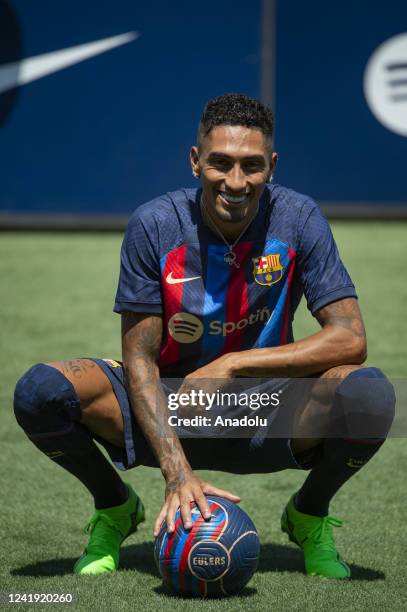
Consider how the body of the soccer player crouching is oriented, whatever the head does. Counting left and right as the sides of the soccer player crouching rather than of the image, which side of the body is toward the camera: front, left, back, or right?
front

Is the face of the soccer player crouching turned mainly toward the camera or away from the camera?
toward the camera
